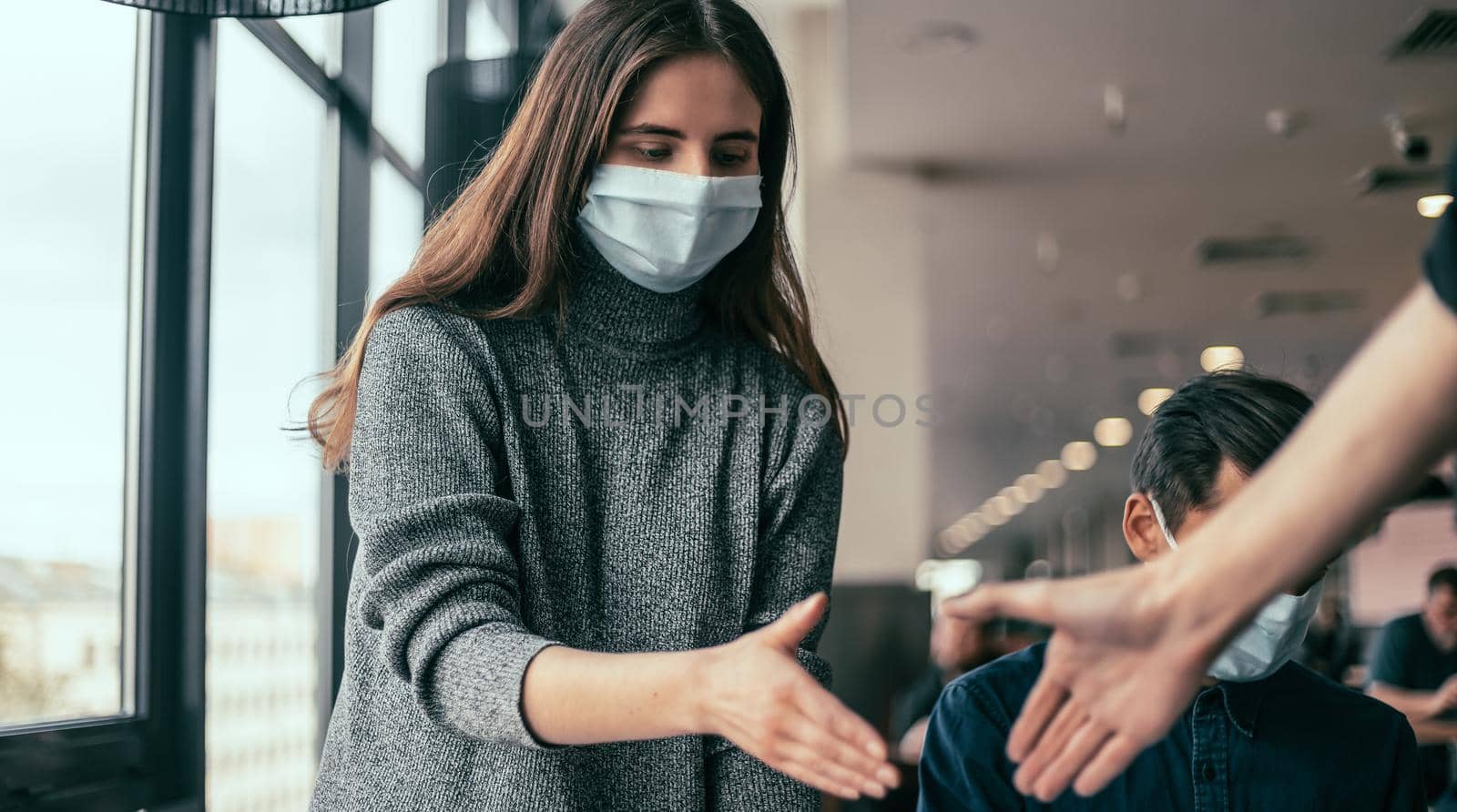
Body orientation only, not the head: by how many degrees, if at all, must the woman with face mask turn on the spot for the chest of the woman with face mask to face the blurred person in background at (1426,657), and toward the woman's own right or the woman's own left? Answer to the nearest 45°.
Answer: approximately 90° to the woman's own left

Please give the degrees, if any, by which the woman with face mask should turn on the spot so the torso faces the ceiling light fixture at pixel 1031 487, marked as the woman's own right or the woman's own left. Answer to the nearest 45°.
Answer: approximately 135° to the woman's own left

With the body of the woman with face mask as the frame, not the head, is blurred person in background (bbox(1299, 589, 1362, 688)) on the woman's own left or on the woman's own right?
on the woman's own left

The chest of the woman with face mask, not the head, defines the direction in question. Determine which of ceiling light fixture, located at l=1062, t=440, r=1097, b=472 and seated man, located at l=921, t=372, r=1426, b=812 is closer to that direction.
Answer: the seated man

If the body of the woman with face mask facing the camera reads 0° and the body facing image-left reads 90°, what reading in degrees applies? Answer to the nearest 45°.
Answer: approximately 315°

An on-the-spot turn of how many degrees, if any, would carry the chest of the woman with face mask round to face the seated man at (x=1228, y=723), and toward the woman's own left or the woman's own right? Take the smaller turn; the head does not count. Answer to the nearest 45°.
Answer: approximately 45° to the woman's own left

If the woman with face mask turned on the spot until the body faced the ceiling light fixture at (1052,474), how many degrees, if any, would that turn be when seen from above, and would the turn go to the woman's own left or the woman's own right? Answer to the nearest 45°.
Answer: approximately 135° to the woman's own left

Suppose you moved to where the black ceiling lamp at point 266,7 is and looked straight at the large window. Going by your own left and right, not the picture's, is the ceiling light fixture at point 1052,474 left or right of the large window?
right

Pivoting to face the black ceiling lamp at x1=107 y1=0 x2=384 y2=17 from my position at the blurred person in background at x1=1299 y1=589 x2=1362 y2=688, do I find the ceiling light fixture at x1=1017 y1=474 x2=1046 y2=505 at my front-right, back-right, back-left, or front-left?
back-right

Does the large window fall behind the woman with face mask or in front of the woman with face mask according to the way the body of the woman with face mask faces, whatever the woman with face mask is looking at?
behind
